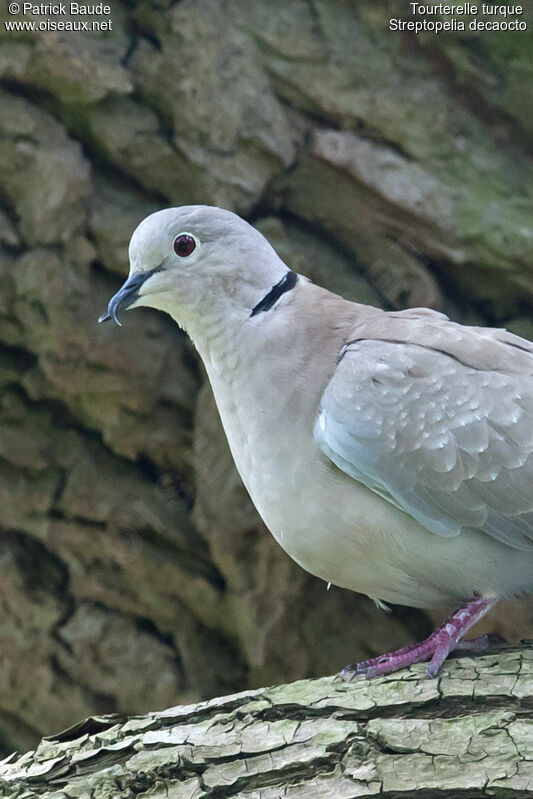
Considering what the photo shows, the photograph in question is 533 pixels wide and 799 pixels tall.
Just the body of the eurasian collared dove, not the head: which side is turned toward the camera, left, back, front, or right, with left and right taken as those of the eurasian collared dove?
left
